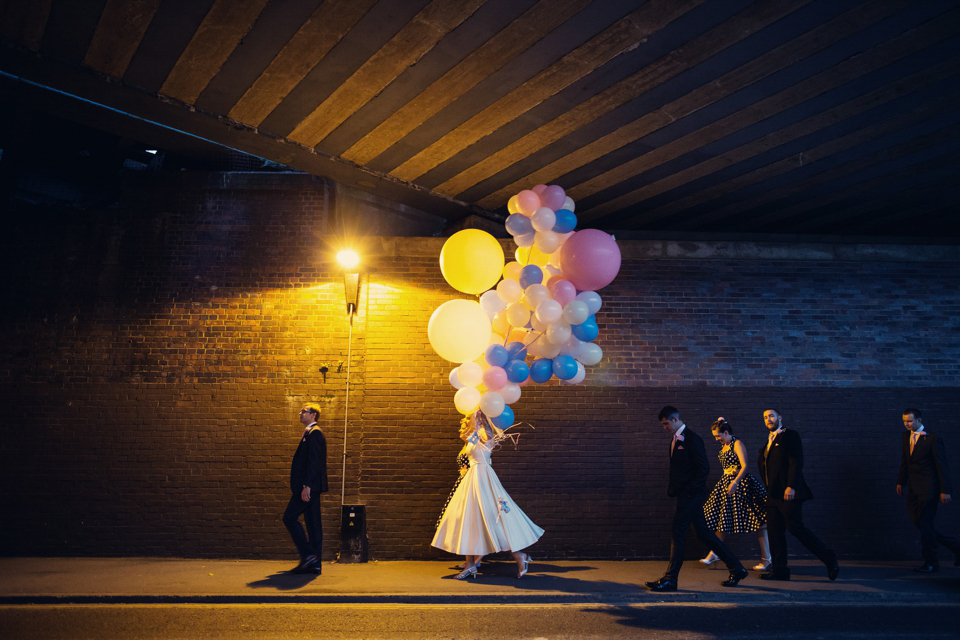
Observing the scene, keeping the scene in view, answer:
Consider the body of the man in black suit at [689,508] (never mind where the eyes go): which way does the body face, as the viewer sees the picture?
to the viewer's left

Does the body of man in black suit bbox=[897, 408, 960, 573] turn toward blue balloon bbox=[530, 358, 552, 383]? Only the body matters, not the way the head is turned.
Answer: yes

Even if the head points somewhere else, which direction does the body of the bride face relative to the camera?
to the viewer's left

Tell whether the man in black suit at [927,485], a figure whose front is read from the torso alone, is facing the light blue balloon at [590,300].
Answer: yes
